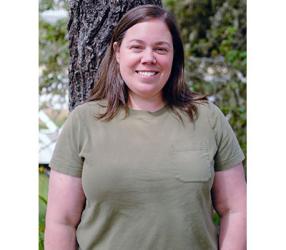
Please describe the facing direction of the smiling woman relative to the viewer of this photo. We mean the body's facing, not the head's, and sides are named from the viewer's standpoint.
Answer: facing the viewer
